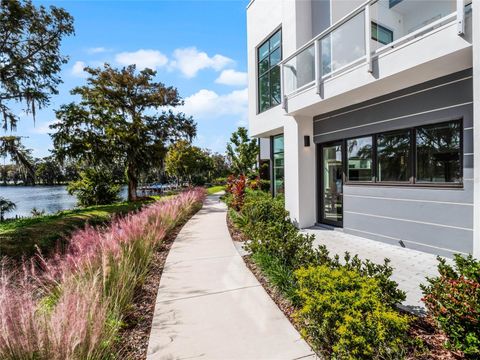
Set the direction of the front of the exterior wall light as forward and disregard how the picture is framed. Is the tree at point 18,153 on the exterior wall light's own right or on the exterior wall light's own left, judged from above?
on the exterior wall light's own right

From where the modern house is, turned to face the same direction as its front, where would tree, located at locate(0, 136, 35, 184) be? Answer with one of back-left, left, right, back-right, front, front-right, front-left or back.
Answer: front-right

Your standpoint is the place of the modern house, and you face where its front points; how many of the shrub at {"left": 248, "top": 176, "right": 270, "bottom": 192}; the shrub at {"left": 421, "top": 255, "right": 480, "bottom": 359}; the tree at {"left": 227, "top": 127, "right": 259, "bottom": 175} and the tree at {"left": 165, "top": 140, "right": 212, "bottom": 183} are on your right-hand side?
3

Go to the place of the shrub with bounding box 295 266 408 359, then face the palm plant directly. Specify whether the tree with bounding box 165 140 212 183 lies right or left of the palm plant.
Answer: right

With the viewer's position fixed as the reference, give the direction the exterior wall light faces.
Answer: facing the viewer

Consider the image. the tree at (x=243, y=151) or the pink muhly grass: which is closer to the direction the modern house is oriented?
the pink muhly grass

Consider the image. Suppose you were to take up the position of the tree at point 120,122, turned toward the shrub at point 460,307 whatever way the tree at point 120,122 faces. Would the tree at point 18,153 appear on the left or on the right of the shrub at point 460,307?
right

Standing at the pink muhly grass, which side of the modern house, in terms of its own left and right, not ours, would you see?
front
